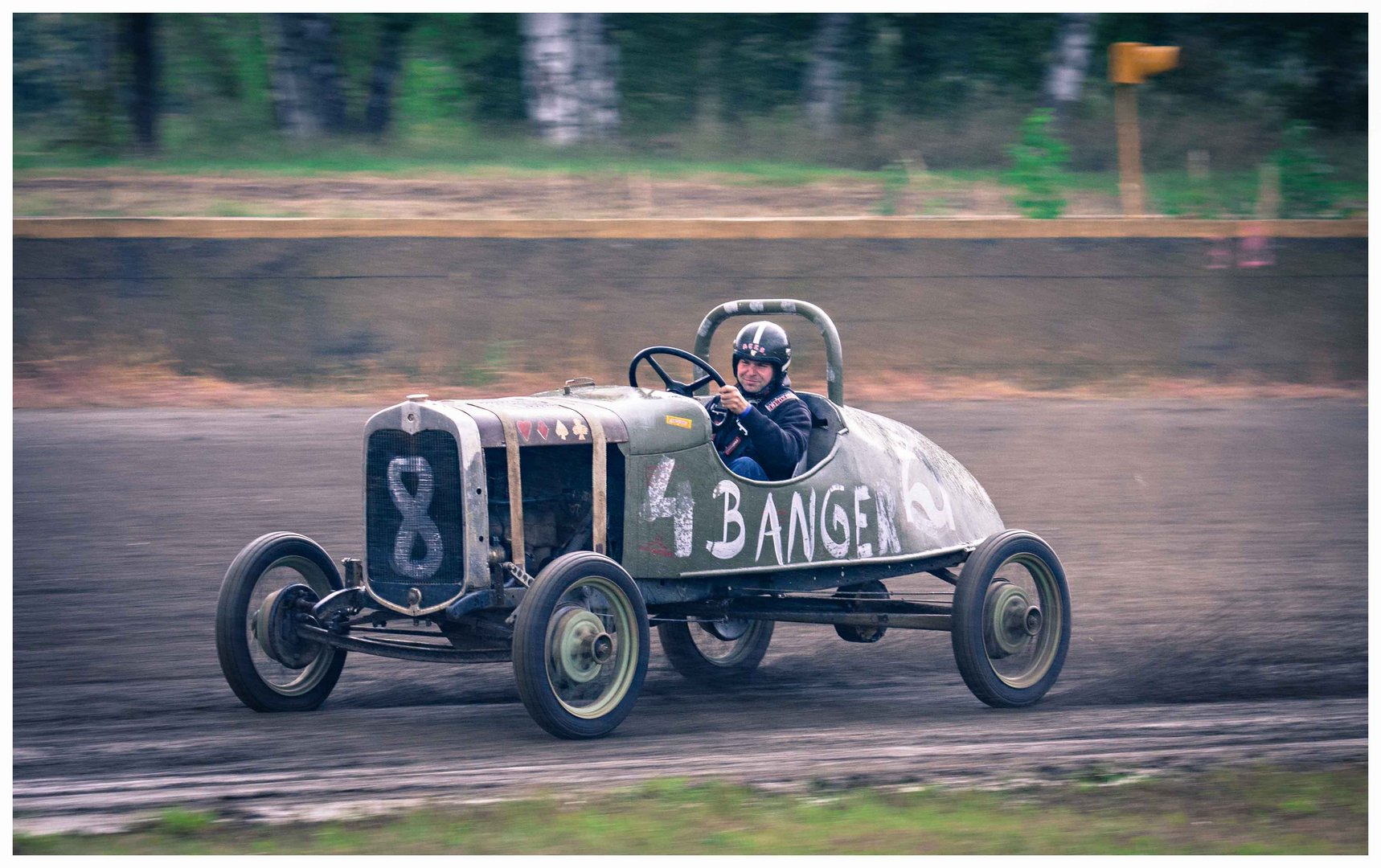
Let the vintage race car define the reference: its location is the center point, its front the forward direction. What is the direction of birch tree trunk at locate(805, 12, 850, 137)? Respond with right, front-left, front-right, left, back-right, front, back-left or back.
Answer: back-right

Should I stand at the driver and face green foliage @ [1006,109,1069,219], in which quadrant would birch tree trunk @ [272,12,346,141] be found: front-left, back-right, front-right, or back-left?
front-left

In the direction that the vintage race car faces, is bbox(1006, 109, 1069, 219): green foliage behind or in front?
behind

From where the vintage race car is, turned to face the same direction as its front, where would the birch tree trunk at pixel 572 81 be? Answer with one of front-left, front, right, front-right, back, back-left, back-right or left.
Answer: back-right

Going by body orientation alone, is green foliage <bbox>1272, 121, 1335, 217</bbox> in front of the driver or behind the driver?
behind

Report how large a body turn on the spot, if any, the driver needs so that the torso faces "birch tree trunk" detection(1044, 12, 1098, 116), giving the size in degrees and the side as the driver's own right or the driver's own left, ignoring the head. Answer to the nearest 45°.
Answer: approximately 135° to the driver's own right

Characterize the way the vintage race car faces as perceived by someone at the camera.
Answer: facing the viewer and to the left of the viewer

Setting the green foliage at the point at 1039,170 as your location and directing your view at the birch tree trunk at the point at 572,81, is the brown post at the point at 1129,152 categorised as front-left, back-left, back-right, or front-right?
back-right

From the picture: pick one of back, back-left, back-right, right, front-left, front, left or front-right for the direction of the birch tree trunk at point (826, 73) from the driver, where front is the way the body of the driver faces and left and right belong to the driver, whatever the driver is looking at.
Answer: back-right

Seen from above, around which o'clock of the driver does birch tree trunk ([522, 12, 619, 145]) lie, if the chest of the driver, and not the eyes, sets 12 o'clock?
The birch tree trunk is roughly at 4 o'clock from the driver.
